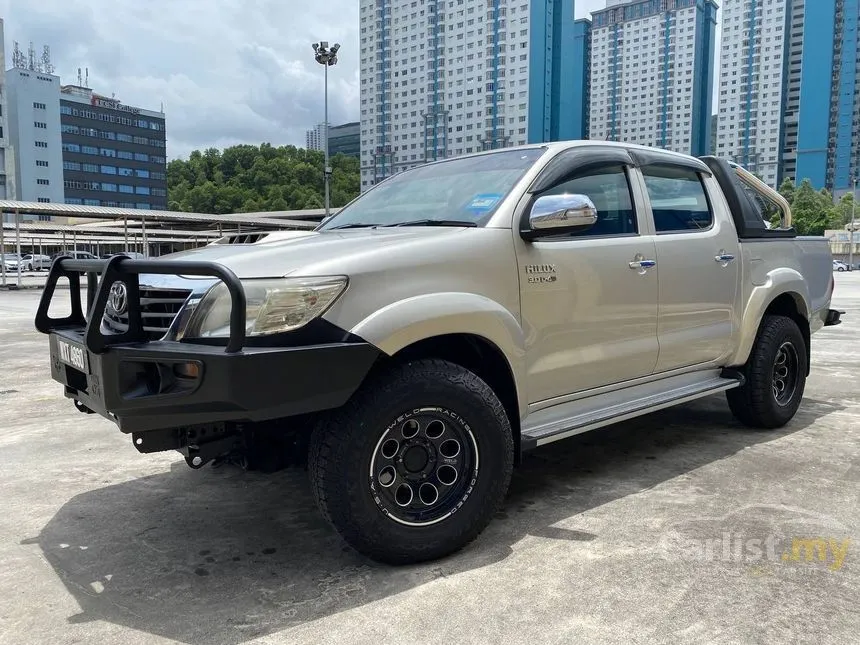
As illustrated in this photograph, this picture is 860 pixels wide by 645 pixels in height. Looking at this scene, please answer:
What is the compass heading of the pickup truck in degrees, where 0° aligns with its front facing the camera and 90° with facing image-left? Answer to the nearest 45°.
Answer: approximately 45°
